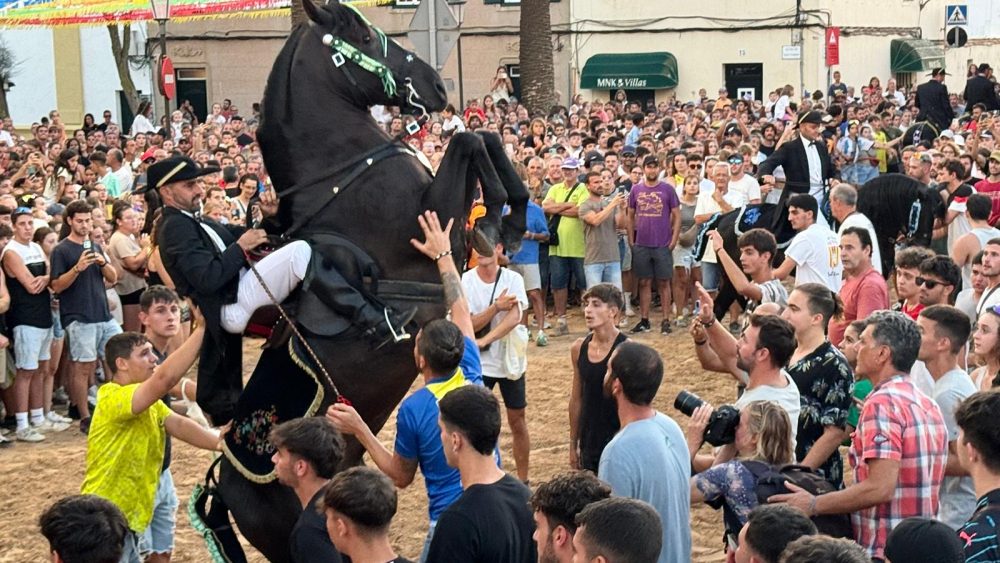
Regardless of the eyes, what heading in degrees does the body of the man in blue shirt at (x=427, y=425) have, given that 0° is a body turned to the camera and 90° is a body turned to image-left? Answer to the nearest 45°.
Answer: approximately 135°

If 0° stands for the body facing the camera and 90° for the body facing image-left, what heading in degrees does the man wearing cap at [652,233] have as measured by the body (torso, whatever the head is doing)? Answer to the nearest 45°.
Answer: approximately 0°

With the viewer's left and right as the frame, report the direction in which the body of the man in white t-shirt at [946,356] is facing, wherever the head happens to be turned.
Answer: facing to the left of the viewer

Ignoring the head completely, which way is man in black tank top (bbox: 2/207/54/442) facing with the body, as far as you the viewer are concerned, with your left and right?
facing the viewer and to the right of the viewer

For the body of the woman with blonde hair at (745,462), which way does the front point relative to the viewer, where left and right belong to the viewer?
facing to the left of the viewer

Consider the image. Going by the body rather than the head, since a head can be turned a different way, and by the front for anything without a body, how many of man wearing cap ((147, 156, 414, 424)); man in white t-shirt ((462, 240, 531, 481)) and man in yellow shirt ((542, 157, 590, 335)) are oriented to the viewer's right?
1

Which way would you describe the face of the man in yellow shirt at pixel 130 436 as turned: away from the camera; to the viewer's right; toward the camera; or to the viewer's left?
to the viewer's right

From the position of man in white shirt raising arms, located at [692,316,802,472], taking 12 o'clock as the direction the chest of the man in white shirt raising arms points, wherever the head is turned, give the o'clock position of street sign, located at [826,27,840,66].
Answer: The street sign is roughly at 3 o'clock from the man in white shirt raising arms.

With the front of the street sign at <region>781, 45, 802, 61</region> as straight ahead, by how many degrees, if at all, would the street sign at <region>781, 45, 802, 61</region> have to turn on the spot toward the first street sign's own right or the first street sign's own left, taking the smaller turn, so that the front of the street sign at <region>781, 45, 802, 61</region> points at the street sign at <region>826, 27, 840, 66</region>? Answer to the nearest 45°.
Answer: approximately 45° to the first street sign's own left

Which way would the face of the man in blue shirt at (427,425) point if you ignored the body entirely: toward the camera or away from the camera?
away from the camera

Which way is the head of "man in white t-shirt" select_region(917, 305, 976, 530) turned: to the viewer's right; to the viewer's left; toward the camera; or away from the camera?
to the viewer's left

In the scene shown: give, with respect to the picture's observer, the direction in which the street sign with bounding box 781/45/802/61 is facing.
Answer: facing the viewer

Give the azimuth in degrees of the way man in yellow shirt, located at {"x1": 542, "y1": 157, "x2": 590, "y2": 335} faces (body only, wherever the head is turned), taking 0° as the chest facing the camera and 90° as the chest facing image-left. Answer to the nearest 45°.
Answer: approximately 0°

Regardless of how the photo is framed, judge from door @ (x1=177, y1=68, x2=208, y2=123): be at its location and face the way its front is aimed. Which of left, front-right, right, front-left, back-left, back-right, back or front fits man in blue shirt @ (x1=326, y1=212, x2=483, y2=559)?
front

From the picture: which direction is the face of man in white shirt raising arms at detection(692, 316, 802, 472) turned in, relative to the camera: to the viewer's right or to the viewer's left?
to the viewer's left

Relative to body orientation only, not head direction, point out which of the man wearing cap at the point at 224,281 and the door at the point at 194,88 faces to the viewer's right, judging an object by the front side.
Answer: the man wearing cap

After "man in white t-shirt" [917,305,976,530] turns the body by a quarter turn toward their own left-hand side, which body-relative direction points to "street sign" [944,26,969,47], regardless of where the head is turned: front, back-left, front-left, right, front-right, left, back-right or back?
back
